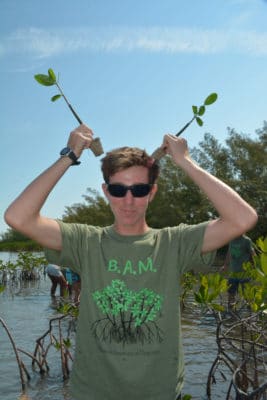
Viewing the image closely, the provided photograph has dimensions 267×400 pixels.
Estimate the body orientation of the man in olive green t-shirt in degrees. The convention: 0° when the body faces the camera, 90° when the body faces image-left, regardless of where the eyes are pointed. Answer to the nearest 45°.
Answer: approximately 0°
